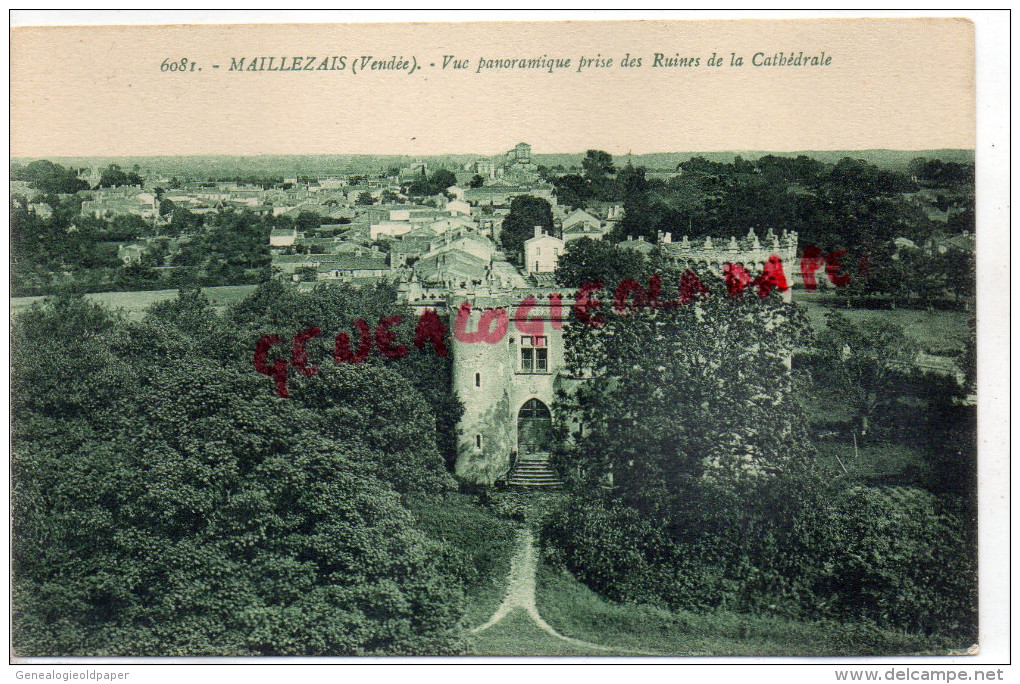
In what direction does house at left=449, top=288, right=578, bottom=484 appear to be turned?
toward the camera
